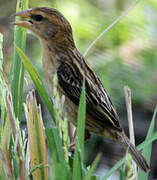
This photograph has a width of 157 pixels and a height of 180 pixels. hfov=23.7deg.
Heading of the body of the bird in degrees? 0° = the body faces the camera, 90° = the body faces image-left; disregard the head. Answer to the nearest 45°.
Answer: approximately 90°

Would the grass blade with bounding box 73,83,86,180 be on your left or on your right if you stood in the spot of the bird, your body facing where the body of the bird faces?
on your left
